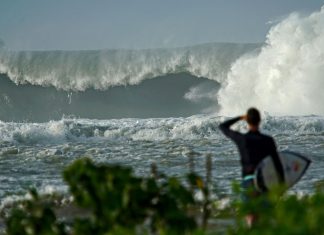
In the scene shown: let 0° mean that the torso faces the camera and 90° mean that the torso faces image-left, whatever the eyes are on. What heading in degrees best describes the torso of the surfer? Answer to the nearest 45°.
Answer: approximately 180°
